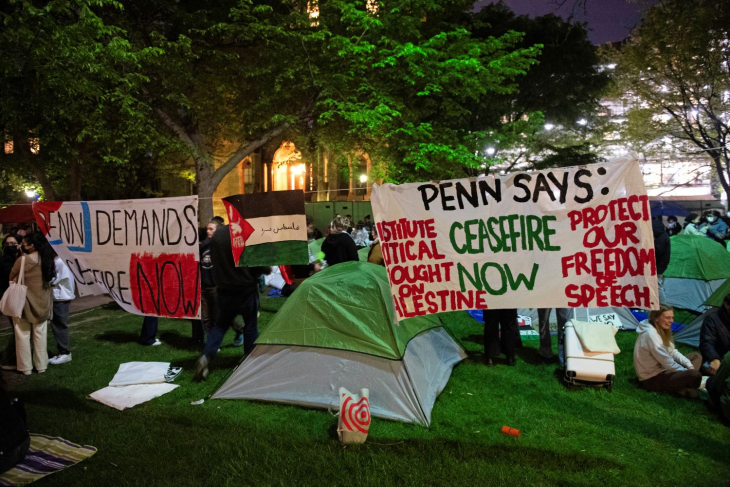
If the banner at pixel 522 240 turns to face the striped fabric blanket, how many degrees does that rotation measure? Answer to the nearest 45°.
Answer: approximately 90° to its right

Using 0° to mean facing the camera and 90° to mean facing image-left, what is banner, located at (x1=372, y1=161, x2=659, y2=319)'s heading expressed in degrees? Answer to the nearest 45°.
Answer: approximately 0°
